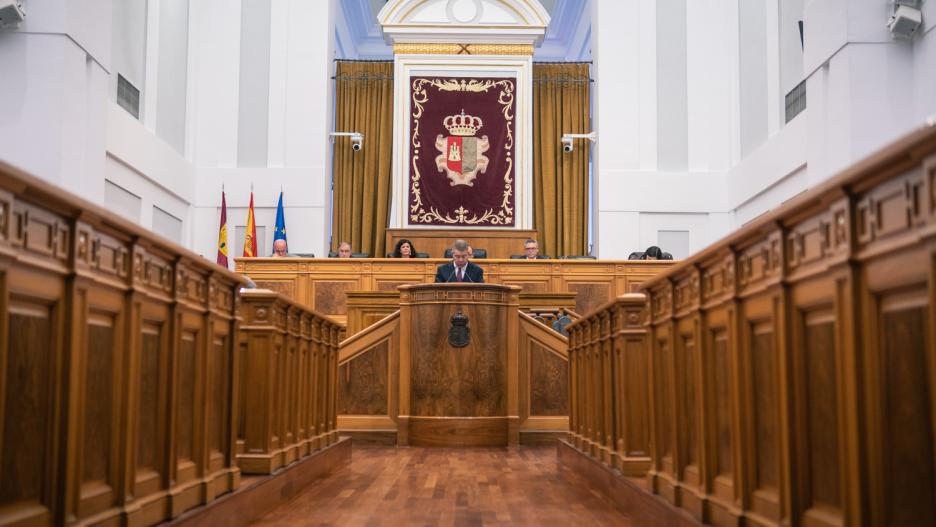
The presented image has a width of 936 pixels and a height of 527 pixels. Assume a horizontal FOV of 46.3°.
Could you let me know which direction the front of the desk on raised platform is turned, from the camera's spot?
facing the viewer

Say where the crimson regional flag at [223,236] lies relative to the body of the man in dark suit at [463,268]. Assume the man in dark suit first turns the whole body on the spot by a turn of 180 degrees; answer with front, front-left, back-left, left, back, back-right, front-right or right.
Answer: front-left

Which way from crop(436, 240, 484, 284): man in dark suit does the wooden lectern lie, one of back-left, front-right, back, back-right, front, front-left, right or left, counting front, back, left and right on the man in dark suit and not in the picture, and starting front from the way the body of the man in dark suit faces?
front

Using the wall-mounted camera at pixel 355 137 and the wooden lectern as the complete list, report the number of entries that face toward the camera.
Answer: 2

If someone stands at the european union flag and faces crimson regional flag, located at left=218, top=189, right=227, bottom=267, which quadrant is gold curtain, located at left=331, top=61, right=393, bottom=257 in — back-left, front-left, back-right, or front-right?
back-right

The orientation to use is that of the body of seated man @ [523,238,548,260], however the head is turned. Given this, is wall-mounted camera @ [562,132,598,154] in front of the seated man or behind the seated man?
behind

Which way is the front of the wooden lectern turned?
toward the camera

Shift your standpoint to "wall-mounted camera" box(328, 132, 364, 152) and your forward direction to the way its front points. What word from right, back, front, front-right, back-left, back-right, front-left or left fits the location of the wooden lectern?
front

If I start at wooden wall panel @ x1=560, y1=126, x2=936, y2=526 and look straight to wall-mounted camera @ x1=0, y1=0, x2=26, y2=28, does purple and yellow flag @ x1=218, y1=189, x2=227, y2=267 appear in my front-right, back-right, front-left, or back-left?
front-right

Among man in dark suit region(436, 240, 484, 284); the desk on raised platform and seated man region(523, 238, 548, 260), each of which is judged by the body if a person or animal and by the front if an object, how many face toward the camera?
3

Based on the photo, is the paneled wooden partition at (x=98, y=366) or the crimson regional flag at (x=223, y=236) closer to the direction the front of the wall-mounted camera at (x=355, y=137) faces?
the paneled wooden partition

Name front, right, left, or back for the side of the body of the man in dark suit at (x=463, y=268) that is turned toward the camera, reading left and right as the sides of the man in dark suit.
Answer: front

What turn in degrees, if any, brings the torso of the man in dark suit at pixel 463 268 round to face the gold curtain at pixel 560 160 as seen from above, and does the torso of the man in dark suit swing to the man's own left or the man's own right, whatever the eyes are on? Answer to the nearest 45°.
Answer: approximately 180°
